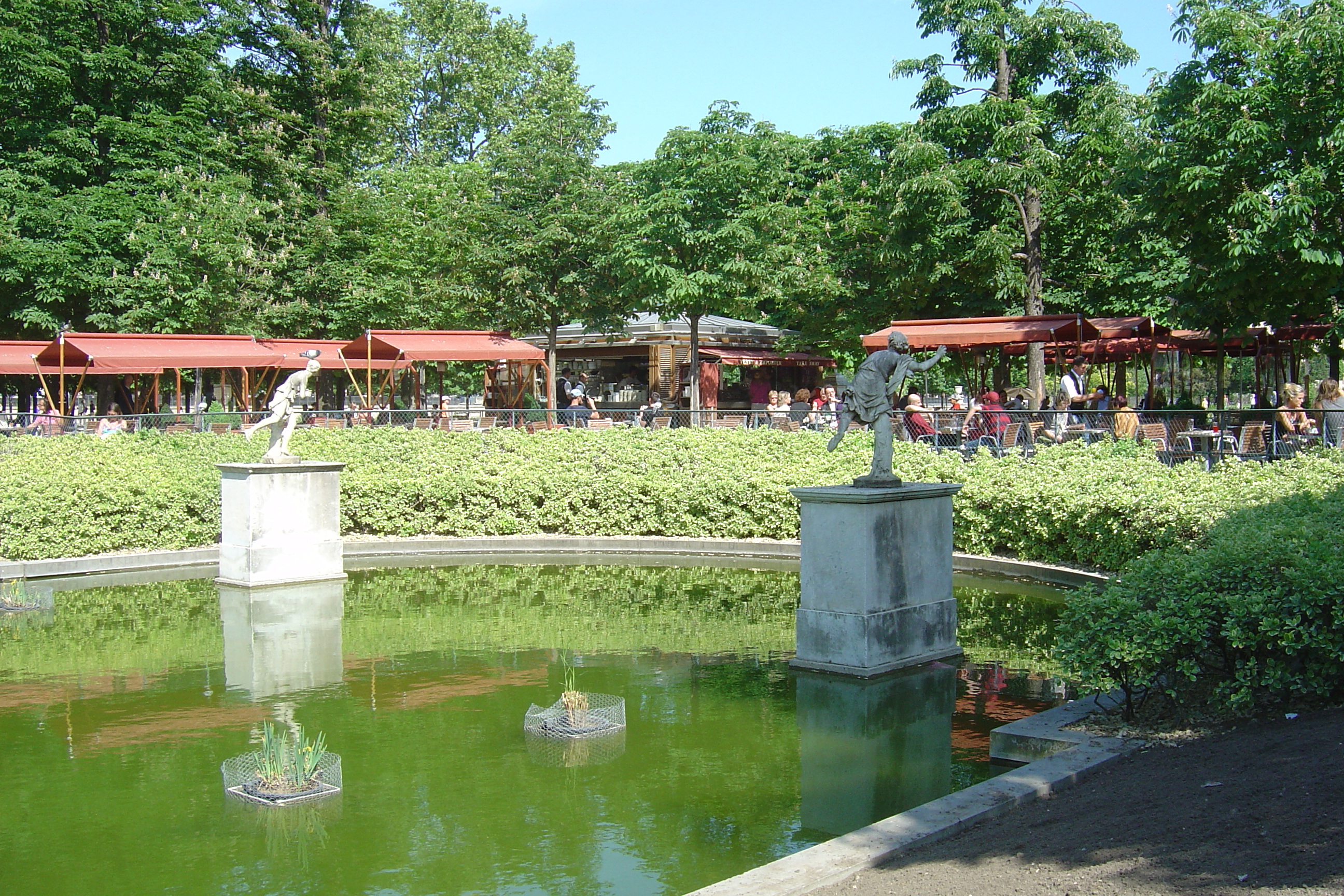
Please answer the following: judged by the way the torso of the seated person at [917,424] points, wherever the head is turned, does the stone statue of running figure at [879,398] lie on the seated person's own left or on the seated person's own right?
on the seated person's own right

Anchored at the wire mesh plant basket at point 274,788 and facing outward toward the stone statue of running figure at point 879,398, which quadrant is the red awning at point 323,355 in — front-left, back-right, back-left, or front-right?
front-left

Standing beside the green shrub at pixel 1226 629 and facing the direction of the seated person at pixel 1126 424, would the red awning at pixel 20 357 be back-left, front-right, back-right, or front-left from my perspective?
front-left

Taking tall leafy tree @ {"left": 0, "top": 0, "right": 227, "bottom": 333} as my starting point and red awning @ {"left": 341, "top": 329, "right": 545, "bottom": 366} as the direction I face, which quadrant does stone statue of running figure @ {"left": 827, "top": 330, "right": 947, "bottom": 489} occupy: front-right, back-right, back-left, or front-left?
front-right

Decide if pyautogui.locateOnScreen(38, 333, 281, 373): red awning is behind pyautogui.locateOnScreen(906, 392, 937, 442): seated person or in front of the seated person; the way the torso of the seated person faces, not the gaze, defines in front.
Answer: behind

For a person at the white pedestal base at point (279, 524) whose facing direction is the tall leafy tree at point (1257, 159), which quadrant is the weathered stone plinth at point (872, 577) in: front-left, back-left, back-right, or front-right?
front-right

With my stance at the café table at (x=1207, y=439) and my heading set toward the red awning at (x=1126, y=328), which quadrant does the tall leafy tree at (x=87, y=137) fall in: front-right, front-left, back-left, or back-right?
front-left
